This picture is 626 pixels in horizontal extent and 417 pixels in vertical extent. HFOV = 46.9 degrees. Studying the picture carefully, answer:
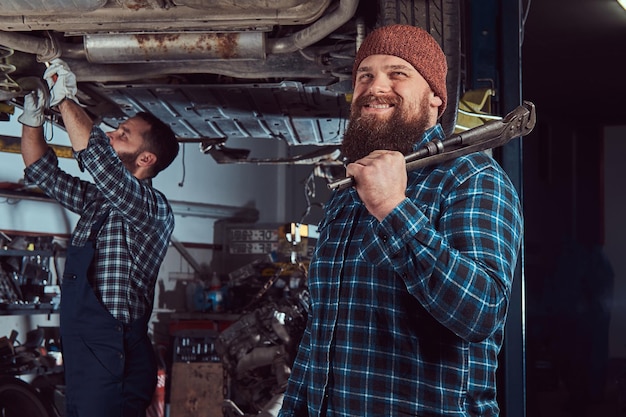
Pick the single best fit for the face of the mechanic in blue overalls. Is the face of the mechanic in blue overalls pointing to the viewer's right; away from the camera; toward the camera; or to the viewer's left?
to the viewer's left

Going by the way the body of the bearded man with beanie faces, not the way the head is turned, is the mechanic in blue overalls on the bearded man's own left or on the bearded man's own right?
on the bearded man's own right

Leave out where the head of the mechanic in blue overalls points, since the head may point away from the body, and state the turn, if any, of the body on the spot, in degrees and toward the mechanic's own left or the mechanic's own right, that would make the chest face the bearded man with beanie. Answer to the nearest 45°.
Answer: approximately 90° to the mechanic's own left

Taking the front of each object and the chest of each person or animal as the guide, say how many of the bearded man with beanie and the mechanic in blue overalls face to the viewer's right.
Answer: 0

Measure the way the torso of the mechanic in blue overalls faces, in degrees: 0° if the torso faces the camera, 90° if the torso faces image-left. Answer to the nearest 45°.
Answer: approximately 90°

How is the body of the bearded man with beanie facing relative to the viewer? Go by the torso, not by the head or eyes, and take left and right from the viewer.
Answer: facing the viewer and to the left of the viewer
